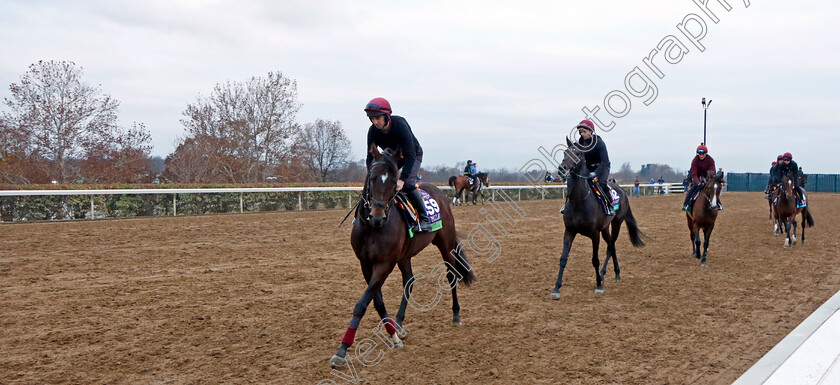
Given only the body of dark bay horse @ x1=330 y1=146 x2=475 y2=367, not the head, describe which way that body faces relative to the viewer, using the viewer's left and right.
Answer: facing the viewer and to the left of the viewer

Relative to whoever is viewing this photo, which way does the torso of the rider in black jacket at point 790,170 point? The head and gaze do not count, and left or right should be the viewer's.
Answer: facing the viewer

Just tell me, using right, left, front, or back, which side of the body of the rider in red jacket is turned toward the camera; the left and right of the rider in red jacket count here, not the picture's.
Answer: front

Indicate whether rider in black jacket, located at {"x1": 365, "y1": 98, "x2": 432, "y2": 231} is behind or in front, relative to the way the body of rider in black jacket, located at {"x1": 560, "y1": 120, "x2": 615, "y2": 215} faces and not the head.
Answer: in front

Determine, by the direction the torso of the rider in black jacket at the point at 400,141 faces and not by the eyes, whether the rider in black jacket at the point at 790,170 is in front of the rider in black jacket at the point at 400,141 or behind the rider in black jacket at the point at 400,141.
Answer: behind

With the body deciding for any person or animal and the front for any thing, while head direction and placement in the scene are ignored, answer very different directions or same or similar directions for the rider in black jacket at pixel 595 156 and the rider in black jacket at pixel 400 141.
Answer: same or similar directions

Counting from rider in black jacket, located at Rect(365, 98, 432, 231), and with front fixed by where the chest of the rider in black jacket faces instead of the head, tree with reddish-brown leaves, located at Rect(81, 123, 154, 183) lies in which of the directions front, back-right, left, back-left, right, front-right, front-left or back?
right

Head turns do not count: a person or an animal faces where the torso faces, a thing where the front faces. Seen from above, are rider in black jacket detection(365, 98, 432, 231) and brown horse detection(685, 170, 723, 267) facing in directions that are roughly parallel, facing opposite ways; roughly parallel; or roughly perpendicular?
roughly parallel

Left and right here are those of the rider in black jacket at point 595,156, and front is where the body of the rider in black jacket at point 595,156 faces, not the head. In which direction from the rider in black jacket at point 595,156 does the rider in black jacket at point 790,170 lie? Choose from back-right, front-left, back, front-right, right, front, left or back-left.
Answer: back

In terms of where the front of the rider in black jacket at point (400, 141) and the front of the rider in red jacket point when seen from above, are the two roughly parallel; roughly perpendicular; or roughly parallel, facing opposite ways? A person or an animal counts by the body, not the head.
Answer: roughly parallel

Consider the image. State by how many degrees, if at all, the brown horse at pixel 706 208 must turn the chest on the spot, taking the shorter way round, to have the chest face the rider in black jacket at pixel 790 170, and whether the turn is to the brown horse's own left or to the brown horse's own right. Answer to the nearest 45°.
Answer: approximately 135° to the brown horse's own left

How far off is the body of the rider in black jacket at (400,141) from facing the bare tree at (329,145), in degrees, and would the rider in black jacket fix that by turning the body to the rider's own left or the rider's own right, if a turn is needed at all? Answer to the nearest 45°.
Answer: approximately 135° to the rider's own right

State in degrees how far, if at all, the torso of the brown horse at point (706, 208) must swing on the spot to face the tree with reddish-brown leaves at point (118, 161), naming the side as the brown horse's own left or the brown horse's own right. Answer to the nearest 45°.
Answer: approximately 90° to the brown horse's own right
